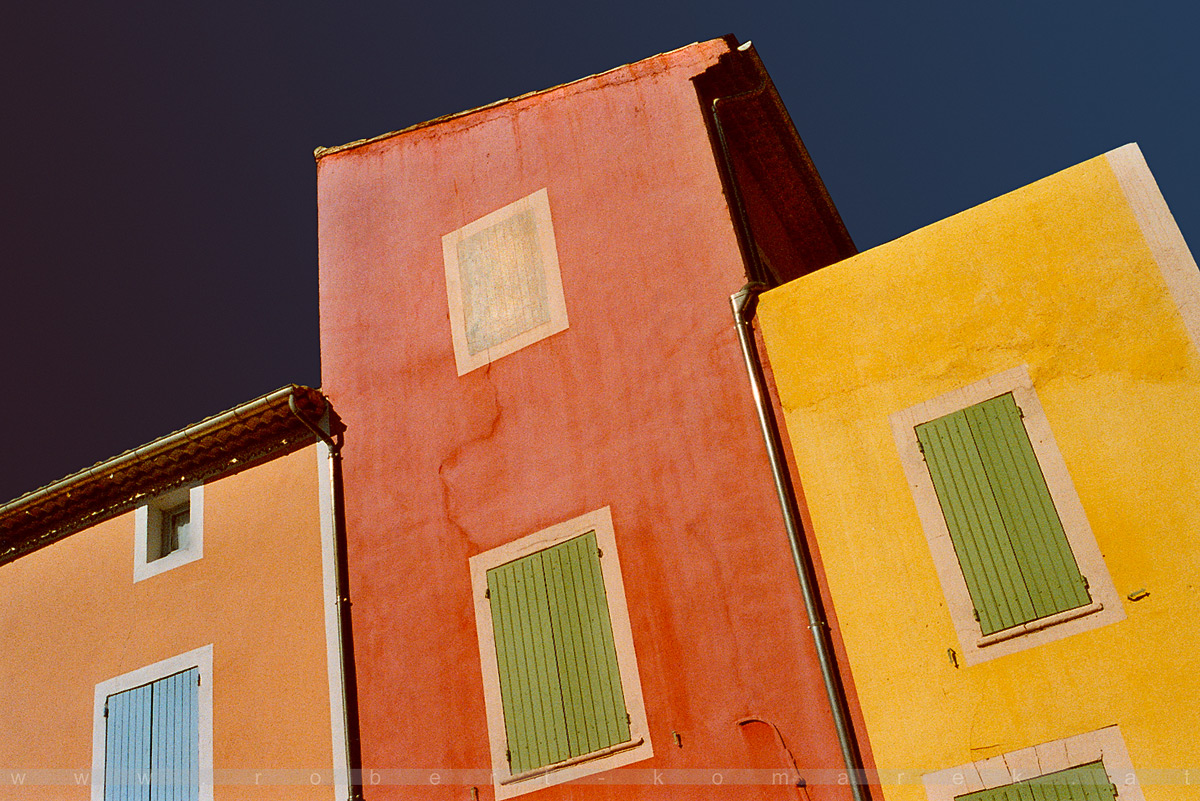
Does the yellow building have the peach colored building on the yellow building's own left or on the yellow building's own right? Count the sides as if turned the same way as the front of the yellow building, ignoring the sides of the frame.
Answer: on the yellow building's own right

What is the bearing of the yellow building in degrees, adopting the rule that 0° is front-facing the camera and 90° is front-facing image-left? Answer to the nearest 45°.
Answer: approximately 0°
